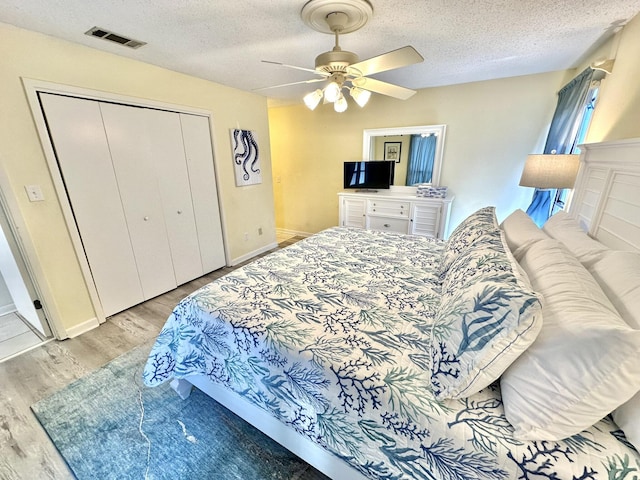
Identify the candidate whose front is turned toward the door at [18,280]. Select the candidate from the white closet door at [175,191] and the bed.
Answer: the bed

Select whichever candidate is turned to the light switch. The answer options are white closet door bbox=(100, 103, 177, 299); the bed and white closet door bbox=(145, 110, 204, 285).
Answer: the bed

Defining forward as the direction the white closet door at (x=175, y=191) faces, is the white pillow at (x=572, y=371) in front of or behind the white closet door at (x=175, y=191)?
in front

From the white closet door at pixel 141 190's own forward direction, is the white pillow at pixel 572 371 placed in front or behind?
in front

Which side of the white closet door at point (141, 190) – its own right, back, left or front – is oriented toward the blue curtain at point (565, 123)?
front

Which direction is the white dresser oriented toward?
toward the camera

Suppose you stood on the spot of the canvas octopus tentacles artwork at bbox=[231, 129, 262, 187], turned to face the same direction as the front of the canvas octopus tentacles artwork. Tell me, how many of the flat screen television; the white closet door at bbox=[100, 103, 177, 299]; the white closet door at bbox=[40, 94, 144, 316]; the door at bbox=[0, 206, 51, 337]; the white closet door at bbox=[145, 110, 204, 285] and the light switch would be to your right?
5

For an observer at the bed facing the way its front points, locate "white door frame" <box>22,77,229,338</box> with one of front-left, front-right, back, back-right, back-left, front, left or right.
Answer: front

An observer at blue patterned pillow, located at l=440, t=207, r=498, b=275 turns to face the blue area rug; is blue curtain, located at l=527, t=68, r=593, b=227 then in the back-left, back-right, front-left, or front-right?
back-right

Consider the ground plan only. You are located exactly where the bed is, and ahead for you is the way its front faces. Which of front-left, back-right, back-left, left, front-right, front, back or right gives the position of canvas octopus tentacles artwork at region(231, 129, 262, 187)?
front-right

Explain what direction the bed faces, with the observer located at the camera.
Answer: facing to the left of the viewer

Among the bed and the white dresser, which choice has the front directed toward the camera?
the white dresser

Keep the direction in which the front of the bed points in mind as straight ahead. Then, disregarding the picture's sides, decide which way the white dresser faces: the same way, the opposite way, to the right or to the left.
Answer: to the left

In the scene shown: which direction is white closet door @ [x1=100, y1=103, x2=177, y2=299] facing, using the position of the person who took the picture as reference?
facing the viewer and to the right of the viewer

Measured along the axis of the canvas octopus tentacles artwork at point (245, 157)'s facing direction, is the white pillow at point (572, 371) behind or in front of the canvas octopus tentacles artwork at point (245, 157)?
in front
